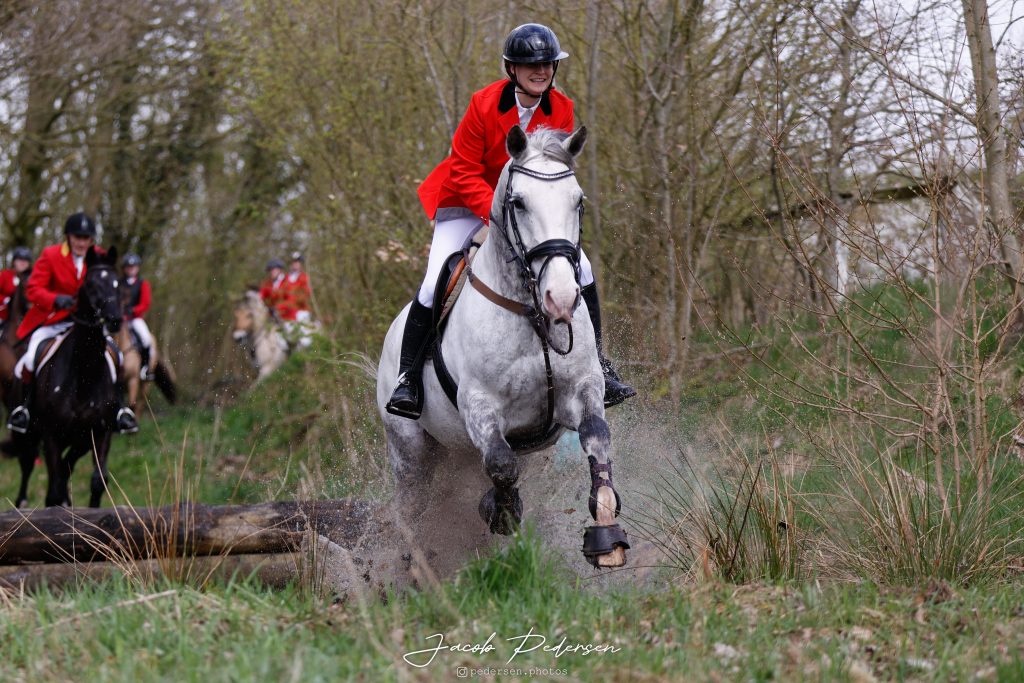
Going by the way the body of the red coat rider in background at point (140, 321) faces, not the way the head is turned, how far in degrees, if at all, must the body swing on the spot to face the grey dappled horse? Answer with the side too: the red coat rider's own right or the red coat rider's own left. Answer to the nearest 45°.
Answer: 0° — they already face it

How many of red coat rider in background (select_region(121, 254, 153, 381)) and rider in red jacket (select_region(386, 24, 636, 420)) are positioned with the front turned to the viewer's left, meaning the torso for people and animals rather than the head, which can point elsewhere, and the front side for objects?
0

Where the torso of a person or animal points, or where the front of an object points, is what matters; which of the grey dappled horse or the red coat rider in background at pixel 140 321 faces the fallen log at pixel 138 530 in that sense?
the red coat rider in background

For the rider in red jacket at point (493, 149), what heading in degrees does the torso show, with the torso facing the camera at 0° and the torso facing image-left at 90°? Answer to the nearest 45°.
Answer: approximately 315°

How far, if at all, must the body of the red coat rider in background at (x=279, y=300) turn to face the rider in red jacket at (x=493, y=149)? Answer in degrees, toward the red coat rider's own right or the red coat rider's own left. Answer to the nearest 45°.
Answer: approximately 45° to the red coat rider's own left

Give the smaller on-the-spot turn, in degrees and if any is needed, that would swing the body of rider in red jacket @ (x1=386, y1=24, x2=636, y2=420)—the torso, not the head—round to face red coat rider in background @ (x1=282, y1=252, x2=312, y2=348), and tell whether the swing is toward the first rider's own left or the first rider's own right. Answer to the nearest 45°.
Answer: approximately 135° to the first rider's own left

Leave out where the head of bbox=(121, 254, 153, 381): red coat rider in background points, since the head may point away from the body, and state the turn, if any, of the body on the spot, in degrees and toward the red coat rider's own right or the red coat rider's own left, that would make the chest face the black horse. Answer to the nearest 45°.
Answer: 0° — they already face it

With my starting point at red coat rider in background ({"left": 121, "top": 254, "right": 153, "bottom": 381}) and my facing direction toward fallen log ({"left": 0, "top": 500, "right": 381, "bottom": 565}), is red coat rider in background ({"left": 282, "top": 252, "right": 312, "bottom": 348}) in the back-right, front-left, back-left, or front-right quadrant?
back-left

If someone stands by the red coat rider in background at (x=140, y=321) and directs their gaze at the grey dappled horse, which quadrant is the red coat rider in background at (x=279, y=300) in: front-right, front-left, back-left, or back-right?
back-left

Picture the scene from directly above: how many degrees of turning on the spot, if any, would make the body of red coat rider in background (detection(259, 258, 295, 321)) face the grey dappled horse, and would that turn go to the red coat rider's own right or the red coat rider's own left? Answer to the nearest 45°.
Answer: approximately 45° to the red coat rider's own left

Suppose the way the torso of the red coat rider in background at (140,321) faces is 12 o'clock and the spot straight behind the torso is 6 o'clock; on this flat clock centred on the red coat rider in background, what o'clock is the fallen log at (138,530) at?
The fallen log is roughly at 12 o'clock from the red coat rider in background.
